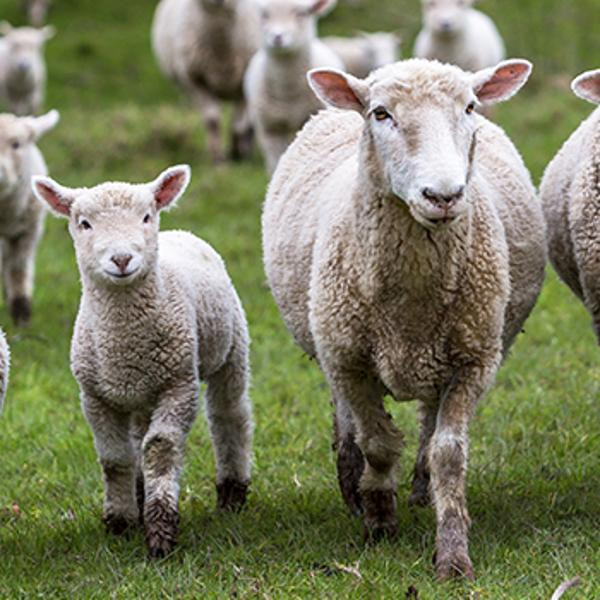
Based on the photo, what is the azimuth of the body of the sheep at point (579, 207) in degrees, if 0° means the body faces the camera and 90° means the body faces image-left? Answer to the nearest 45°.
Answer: approximately 0°

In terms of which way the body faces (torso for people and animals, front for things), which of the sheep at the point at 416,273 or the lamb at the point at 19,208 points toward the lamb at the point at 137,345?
the lamb at the point at 19,208

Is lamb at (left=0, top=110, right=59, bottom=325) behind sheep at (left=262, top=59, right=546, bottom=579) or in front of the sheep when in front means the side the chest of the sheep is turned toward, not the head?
behind

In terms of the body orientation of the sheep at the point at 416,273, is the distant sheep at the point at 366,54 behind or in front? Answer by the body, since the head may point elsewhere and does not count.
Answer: behind

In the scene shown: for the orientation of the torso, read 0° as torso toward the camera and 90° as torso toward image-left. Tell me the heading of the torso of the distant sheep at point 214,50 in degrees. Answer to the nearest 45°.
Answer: approximately 0°

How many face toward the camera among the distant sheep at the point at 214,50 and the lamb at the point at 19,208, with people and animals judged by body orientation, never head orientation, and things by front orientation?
2

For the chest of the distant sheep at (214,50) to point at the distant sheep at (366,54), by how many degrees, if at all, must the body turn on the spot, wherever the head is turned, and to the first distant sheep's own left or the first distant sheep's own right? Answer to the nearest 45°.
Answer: approximately 135° to the first distant sheep's own left

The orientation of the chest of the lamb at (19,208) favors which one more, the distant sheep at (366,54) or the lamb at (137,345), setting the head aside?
the lamb

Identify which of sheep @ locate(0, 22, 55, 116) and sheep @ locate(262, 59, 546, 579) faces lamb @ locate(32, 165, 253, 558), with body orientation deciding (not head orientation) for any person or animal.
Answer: sheep @ locate(0, 22, 55, 116)
